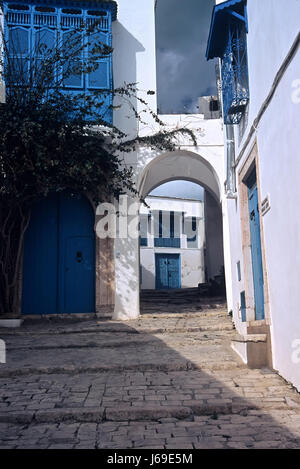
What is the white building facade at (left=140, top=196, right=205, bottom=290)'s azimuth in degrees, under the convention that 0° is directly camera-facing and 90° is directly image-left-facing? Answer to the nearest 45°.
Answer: approximately 0°

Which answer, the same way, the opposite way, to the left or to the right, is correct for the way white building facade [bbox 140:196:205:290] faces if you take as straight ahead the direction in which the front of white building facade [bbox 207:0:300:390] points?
to the left

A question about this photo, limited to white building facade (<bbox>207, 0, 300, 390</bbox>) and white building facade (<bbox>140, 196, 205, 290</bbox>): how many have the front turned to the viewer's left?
1

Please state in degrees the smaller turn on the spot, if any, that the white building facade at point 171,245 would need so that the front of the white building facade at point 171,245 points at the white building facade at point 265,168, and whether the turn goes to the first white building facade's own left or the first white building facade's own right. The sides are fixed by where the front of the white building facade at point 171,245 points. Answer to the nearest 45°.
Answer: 0° — it already faces it

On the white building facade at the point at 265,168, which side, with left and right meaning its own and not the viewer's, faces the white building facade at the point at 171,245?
right

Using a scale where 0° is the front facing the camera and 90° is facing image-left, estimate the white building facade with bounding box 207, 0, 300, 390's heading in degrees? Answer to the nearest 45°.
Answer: approximately 90°
